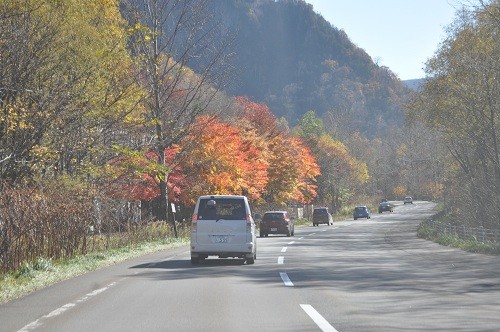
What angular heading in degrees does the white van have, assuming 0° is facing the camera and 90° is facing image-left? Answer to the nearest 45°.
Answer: approximately 180°

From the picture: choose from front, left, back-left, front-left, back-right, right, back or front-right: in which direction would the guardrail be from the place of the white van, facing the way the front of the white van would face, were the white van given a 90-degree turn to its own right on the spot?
front-left

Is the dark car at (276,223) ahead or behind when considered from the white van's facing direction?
ahead
